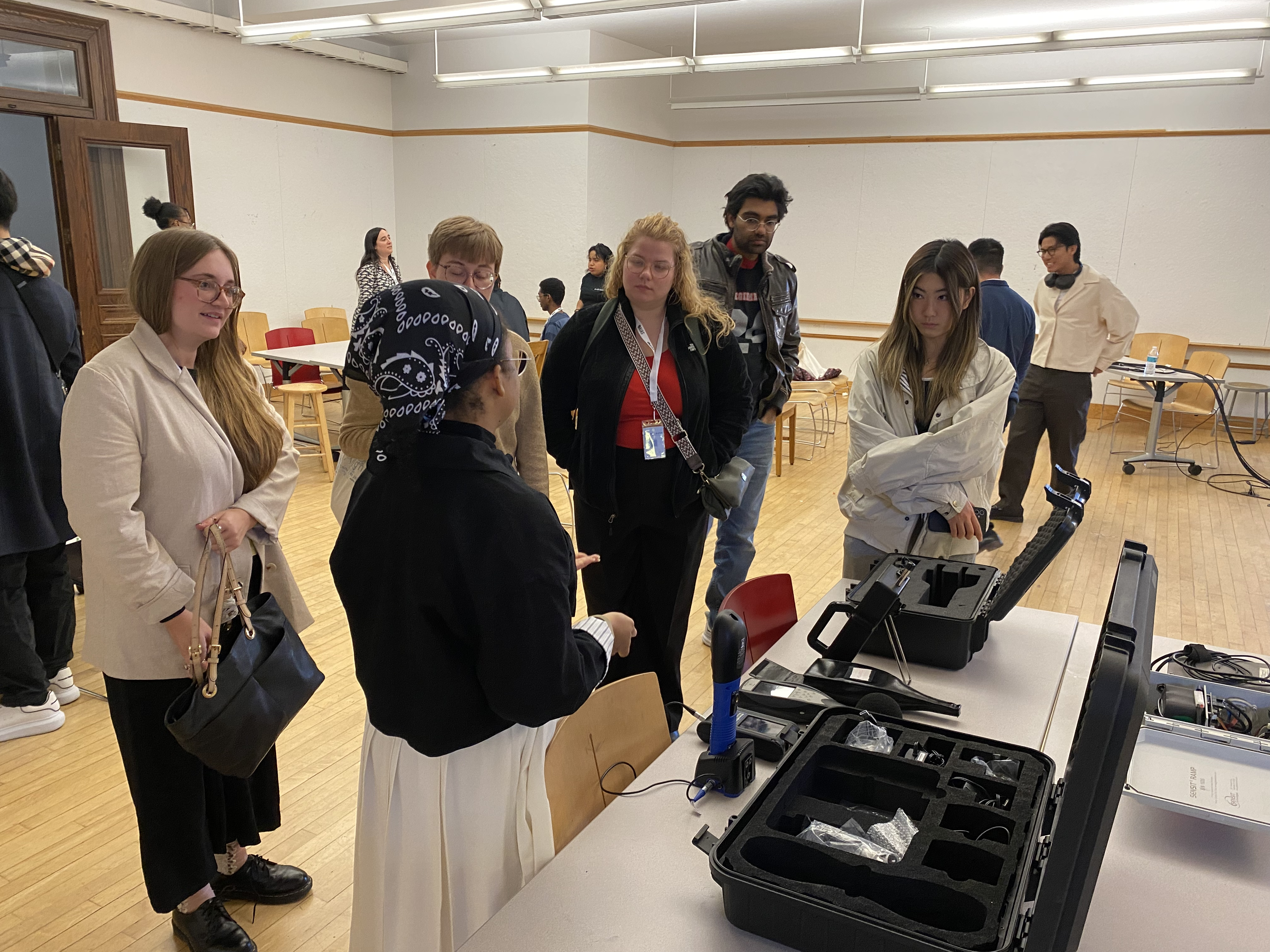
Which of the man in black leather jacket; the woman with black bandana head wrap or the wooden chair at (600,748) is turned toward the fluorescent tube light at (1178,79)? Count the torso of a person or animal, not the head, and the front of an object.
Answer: the woman with black bandana head wrap

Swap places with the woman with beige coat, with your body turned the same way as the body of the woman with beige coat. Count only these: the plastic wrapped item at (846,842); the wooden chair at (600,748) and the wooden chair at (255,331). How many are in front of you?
2

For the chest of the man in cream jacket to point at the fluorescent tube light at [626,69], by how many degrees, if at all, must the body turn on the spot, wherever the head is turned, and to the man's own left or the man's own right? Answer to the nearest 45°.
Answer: approximately 45° to the man's own right

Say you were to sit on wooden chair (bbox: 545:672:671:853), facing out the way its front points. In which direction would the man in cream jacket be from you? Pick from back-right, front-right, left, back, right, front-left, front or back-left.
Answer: left

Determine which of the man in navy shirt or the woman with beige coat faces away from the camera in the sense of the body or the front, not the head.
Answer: the man in navy shirt

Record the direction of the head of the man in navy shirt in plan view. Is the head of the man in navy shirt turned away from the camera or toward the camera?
away from the camera

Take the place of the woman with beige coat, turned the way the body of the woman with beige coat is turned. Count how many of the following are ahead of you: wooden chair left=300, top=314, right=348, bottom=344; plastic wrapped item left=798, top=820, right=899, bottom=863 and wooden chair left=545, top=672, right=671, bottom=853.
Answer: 2

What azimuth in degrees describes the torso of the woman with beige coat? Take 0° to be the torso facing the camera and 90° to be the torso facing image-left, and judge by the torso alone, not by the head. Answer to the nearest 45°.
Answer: approximately 315°

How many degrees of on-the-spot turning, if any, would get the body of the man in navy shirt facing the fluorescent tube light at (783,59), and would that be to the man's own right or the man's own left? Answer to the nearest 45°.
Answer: approximately 45° to the man's own left

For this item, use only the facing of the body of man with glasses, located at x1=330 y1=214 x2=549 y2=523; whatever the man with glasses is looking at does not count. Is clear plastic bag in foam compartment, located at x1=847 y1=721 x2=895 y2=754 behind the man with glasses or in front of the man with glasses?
in front

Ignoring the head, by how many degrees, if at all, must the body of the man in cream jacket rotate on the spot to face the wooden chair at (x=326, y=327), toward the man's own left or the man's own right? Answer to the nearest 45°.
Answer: approximately 45° to the man's own right

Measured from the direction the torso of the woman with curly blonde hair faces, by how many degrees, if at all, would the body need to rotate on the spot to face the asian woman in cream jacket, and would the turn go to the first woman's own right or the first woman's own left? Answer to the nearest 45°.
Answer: approximately 90° to the first woman's own left

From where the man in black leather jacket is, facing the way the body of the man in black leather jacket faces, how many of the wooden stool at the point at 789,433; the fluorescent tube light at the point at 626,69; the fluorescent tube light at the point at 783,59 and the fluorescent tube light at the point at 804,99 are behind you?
4

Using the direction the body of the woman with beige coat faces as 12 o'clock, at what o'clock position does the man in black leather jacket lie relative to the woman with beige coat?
The man in black leather jacket is roughly at 10 o'clock from the woman with beige coat.

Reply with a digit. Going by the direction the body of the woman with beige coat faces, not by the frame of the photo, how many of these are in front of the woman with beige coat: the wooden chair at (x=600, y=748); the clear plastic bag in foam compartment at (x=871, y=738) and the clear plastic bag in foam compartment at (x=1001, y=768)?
3
